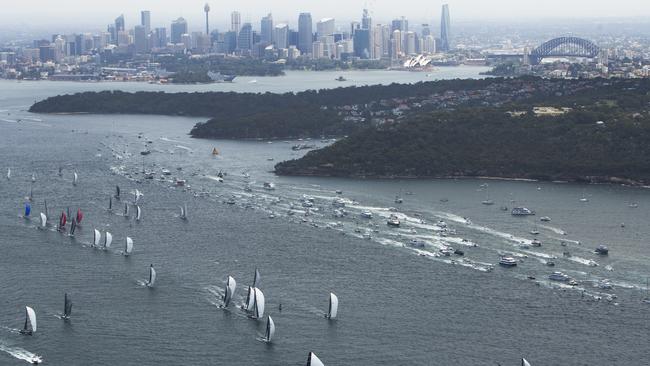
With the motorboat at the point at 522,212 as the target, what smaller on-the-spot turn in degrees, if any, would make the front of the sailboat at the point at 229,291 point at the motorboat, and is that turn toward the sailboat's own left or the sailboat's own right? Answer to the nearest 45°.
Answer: approximately 90° to the sailboat's own left

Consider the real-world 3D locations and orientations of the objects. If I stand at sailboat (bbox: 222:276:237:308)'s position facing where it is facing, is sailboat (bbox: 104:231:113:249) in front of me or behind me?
behind

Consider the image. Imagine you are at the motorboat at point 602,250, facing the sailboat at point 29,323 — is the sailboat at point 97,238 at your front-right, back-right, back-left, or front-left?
front-right

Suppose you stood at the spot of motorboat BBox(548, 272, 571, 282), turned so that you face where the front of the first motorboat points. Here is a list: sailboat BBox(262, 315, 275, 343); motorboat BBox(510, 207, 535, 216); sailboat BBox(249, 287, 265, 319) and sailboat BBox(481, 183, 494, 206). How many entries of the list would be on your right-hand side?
2

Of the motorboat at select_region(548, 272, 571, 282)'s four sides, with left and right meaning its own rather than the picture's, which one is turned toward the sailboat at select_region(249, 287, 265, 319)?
right

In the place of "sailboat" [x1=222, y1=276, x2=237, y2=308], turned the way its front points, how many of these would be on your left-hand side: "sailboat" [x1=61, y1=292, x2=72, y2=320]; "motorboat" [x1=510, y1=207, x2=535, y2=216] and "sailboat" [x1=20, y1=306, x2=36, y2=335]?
1

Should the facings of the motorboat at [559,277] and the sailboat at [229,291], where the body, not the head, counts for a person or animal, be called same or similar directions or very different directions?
same or similar directions

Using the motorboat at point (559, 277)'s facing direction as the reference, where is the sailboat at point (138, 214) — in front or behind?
behind

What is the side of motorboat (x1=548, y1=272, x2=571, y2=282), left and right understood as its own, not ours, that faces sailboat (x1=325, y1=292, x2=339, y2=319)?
right

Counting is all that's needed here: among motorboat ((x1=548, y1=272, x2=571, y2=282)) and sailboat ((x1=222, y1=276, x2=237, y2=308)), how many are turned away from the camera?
0

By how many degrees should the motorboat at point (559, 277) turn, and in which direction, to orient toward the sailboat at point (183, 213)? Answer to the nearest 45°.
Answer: approximately 180°
